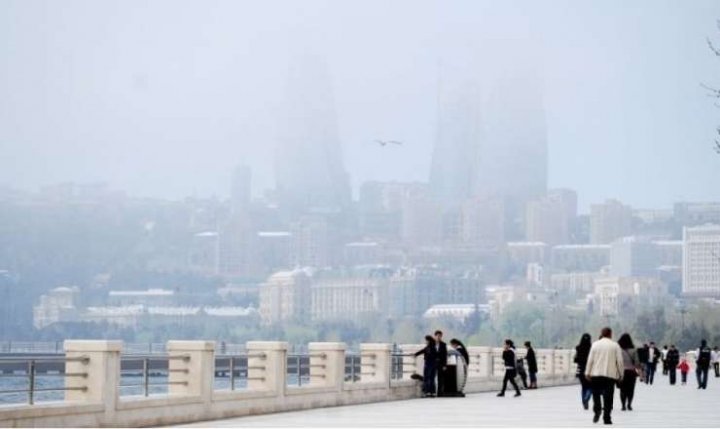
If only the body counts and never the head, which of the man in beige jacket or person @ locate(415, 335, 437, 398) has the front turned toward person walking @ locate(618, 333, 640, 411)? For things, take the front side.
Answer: the man in beige jacket

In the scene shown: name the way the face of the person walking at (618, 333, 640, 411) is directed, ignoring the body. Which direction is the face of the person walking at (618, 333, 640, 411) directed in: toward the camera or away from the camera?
away from the camera

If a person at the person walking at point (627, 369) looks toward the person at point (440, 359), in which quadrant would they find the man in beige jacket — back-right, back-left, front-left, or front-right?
back-left

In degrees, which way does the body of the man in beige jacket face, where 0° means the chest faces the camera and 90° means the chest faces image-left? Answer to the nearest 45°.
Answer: approximately 180°

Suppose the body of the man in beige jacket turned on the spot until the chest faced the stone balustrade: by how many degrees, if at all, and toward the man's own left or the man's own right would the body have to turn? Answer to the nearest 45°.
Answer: approximately 90° to the man's own left

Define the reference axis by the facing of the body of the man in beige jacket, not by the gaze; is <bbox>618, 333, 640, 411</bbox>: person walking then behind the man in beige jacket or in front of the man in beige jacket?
in front
